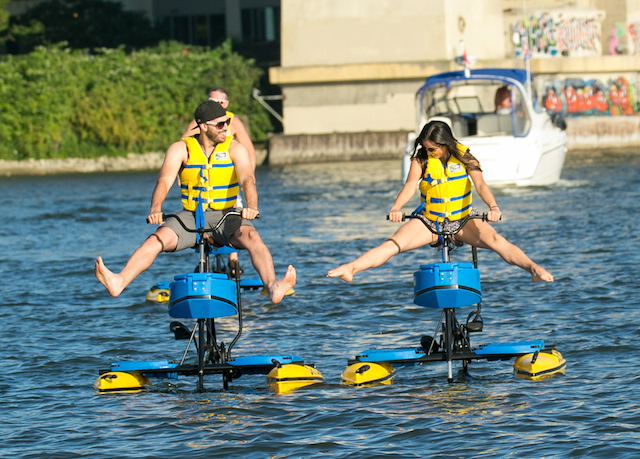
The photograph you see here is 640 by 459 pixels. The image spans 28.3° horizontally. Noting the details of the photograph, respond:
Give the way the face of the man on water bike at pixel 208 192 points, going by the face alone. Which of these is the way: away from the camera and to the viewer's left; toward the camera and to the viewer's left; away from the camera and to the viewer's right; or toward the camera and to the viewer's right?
toward the camera and to the viewer's right

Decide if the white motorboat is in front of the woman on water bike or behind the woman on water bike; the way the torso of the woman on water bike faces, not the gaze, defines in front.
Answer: behind

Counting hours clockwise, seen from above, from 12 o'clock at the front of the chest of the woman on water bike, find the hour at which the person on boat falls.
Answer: The person on boat is roughly at 6 o'clock from the woman on water bike.

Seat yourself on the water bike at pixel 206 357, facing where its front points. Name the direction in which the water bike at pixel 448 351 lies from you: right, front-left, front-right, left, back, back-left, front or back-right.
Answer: left

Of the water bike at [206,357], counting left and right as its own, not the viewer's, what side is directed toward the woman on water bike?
left

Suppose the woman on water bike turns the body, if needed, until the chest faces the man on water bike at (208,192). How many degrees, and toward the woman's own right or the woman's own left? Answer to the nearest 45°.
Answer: approximately 90° to the woman's own right

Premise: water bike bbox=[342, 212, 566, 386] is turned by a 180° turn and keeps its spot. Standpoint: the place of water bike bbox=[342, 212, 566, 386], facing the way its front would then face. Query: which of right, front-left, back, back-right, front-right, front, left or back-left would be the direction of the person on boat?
front

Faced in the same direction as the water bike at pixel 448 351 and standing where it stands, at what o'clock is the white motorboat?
The white motorboat is roughly at 6 o'clock from the water bike.

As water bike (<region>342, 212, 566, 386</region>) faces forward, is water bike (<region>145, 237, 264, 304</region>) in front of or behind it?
behind

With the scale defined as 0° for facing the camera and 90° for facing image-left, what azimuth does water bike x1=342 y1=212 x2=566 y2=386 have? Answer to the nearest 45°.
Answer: approximately 0°

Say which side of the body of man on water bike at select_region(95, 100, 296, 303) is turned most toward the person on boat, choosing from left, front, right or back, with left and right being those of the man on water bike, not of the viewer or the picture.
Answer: back

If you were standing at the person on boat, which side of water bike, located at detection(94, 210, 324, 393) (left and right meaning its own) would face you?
back
